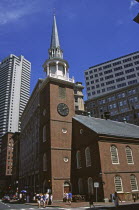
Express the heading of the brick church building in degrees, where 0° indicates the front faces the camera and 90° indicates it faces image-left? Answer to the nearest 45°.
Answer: approximately 45°
